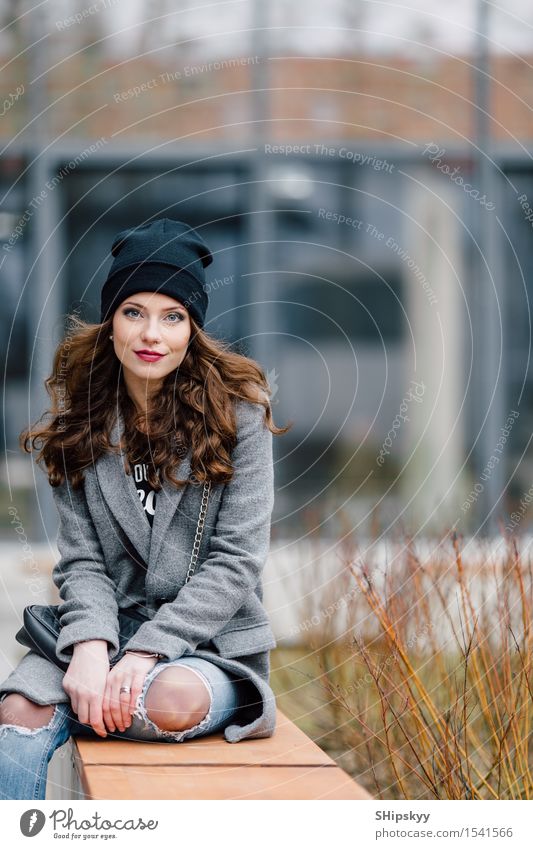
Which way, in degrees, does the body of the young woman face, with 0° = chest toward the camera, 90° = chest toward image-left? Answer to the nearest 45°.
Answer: approximately 45°
